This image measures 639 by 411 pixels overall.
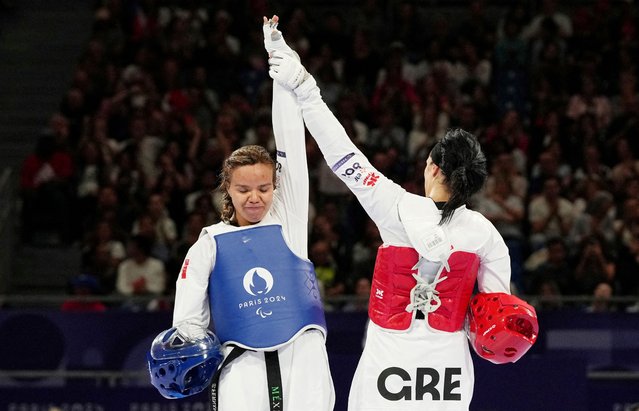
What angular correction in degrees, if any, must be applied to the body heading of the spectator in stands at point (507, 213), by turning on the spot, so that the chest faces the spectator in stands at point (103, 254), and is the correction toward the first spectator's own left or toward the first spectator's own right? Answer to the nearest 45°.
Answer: approximately 90° to the first spectator's own right

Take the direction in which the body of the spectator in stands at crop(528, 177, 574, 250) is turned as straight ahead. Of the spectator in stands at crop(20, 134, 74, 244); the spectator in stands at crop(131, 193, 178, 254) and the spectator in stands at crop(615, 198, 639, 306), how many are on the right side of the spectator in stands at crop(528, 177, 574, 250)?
2

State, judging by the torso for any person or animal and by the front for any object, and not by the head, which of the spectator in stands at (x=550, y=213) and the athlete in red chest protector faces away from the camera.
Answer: the athlete in red chest protector

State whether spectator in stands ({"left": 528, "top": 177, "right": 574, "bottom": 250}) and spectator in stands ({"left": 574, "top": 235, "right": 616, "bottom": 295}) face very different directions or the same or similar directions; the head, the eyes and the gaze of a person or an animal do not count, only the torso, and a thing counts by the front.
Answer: same or similar directions

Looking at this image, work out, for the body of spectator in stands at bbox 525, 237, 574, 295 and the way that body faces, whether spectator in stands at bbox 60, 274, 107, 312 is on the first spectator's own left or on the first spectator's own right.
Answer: on the first spectator's own right

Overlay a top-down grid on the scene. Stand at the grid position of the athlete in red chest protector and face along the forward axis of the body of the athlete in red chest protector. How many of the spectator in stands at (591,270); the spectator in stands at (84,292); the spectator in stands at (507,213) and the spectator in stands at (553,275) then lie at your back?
0

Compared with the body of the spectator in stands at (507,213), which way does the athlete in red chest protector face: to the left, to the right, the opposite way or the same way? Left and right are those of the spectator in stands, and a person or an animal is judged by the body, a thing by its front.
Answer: the opposite way

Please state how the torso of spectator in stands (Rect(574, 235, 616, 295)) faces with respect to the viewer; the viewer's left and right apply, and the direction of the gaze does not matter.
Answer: facing the viewer

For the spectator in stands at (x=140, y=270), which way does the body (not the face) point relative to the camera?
toward the camera

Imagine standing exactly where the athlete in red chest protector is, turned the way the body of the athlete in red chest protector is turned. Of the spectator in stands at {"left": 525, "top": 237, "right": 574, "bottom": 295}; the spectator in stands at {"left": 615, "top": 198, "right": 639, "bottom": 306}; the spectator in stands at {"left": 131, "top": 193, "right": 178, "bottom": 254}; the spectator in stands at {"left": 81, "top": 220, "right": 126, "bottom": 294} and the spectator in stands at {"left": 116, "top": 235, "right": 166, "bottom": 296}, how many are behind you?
0

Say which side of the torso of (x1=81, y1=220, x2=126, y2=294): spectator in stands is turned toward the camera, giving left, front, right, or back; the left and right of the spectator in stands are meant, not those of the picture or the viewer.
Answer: front

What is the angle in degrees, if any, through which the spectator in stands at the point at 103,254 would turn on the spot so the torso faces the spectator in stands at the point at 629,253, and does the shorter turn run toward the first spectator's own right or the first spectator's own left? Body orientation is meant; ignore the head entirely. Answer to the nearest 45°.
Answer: approximately 90° to the first spectator's own left

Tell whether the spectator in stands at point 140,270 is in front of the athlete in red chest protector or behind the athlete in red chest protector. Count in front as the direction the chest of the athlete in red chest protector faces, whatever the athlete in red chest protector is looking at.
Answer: in front

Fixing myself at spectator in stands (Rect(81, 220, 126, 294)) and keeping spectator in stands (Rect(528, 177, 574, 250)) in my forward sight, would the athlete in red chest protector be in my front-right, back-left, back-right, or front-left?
front-right

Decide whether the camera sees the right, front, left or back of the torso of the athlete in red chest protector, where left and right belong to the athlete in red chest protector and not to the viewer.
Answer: back

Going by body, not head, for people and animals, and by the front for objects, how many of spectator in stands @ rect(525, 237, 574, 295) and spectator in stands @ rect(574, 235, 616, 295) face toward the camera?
2

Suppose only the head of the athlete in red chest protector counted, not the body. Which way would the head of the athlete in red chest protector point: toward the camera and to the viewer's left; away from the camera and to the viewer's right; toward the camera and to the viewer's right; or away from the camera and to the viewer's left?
away from the camera and to the viewer's left

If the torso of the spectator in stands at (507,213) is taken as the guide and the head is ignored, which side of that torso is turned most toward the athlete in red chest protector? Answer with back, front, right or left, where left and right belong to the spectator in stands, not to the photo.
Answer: front

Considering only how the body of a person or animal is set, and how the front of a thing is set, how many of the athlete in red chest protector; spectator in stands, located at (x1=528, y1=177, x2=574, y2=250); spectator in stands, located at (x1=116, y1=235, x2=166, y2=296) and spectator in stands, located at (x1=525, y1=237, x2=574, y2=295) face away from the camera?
1

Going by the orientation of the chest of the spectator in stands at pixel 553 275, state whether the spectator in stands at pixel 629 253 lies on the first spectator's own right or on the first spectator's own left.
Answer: on the first spectator's own left
